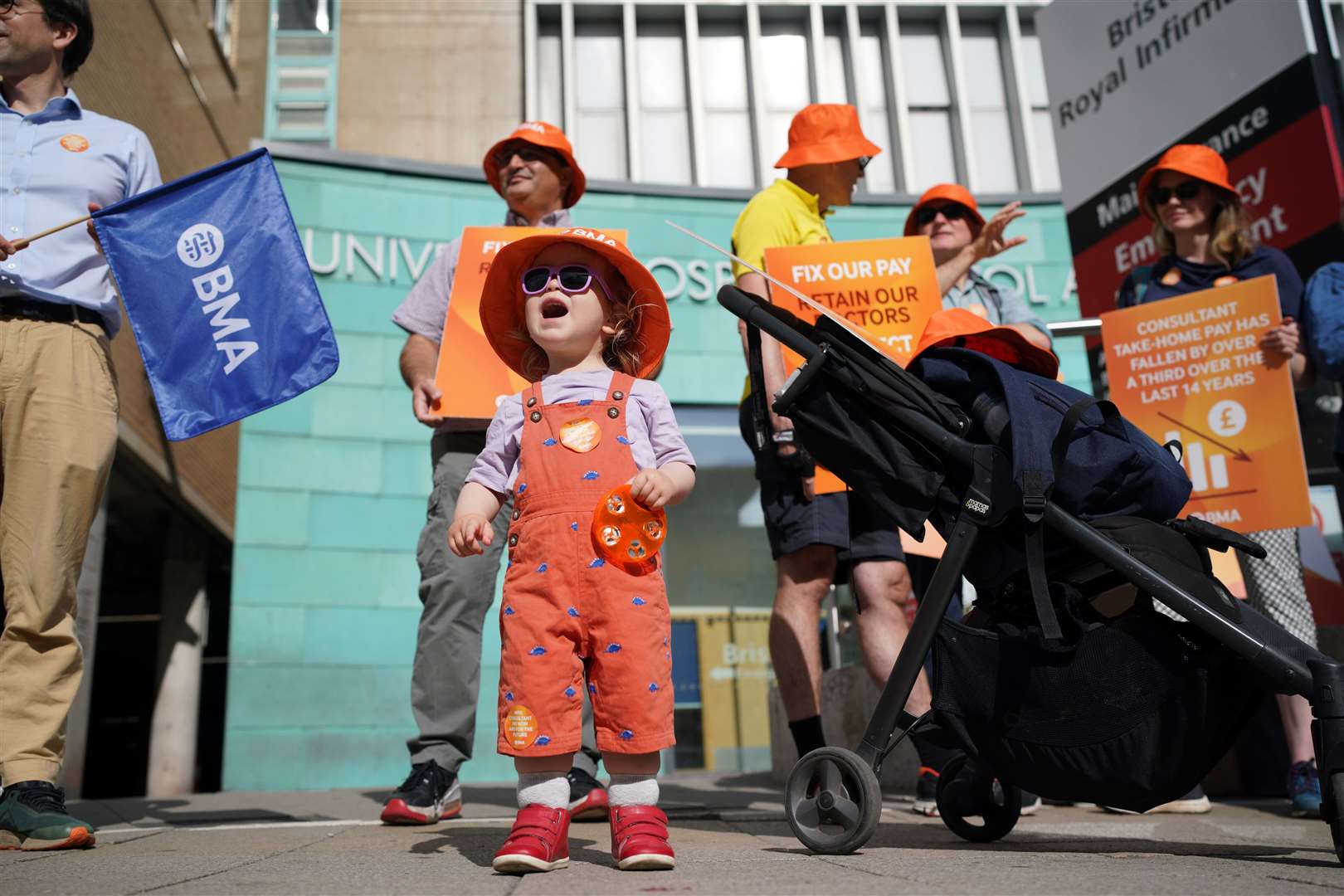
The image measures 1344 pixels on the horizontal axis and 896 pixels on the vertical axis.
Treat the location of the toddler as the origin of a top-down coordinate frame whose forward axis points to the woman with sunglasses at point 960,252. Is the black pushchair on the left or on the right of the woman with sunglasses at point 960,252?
right

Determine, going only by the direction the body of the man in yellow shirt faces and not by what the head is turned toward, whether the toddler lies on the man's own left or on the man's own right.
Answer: on the man's own right

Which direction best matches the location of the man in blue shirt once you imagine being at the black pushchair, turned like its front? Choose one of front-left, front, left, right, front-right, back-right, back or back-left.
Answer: back-right

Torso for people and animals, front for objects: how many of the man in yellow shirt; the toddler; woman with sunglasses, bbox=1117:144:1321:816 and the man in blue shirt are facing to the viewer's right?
1

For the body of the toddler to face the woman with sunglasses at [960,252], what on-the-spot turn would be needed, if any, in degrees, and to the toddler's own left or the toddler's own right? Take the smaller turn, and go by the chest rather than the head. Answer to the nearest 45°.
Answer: approximately 135° to the toddler's own left

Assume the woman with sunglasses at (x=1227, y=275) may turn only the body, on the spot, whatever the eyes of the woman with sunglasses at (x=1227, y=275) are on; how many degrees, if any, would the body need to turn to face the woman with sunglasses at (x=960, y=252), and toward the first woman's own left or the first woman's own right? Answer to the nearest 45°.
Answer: approximately 45° to the first woman's own right

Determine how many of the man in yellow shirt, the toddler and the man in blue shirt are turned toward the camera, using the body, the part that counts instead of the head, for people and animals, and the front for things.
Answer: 2

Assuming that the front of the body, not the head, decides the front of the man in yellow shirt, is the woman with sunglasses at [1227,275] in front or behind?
in front

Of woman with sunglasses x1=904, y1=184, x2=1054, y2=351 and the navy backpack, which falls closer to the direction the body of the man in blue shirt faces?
the navy backpack

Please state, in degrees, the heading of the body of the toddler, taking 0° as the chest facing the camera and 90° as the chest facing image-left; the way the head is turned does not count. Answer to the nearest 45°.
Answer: approximately 0°
